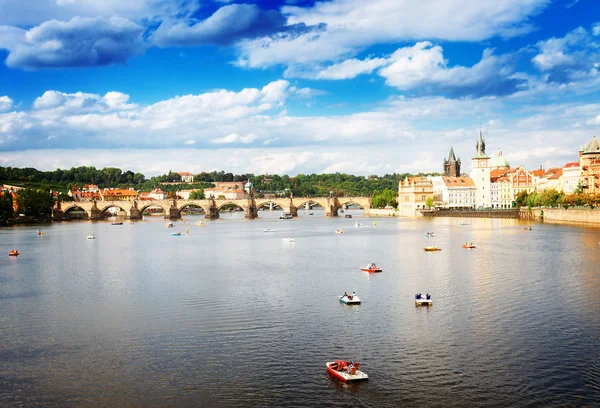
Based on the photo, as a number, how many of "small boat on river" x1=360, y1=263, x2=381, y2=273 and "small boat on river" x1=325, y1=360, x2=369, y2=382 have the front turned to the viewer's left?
1

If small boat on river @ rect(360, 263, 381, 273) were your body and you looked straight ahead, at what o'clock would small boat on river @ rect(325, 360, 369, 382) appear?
small boat on river @ rect(325, 360, 369, 382) is roughly at 9 o'clock from small boat on river @ rect(360, 263, 381, 273).

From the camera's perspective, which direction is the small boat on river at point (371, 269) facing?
to the viewer's left
